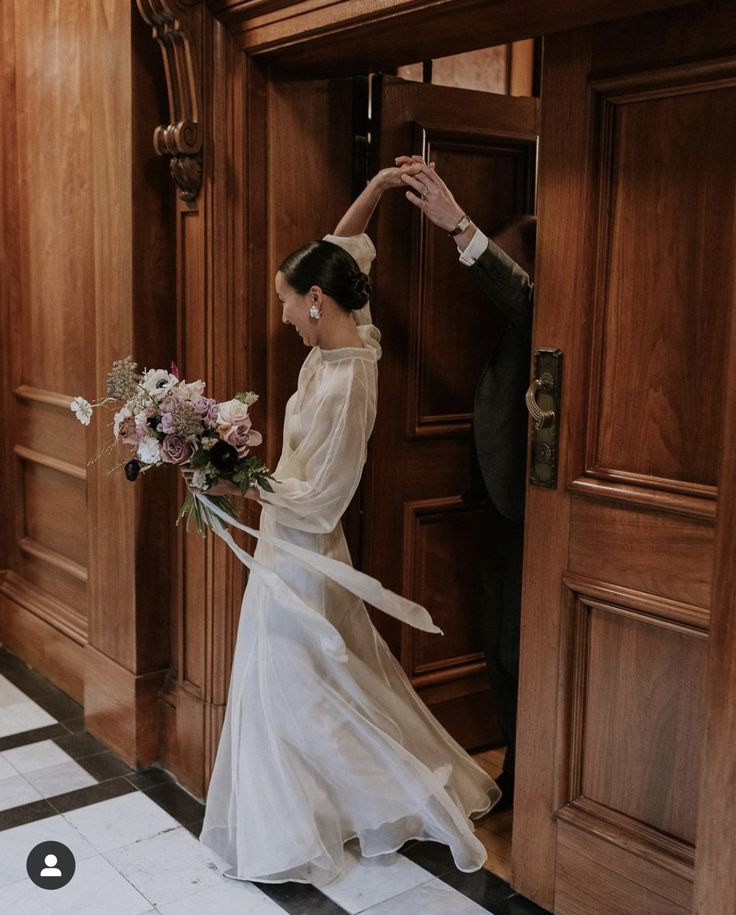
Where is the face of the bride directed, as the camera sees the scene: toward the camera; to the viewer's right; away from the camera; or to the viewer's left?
to the viewer's left

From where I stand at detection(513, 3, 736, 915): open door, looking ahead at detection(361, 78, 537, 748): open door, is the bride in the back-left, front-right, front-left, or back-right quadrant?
front-left

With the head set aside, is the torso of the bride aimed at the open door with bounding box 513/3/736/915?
no

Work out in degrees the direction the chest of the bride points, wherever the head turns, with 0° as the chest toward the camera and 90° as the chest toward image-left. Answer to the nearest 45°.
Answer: approximately 90°
